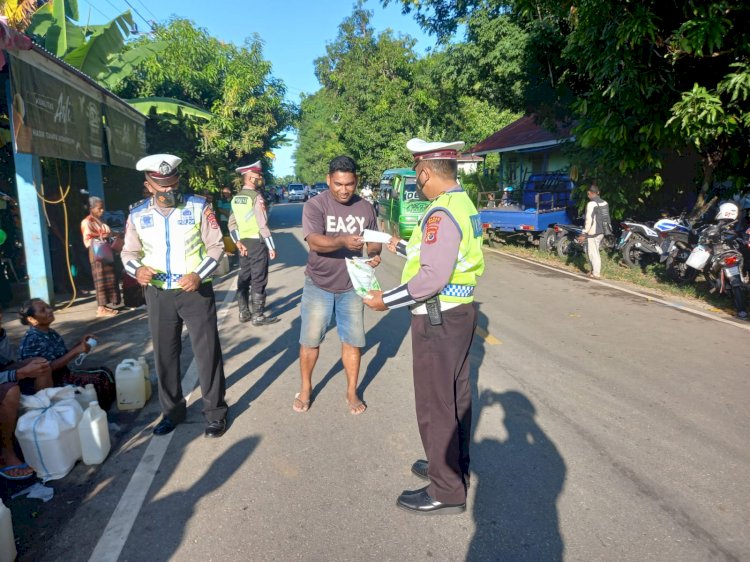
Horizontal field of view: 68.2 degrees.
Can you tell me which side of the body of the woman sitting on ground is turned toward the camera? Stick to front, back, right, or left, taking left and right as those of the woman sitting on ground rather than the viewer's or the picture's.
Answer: right

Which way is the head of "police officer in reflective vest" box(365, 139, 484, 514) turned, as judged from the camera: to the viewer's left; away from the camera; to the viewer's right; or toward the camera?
to the viewer's left

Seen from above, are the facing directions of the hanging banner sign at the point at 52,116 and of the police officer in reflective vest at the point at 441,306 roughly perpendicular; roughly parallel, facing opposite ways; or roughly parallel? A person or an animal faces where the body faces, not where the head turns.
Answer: roughly parallel, facing opposite ways

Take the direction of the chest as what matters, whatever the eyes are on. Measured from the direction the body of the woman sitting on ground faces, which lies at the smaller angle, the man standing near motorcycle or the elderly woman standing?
the man standing near motorcycle

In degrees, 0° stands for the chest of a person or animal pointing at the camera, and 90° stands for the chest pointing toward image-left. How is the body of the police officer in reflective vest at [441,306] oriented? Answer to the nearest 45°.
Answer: approximately 90°

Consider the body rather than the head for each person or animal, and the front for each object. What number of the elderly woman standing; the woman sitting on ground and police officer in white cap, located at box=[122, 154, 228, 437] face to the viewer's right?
2

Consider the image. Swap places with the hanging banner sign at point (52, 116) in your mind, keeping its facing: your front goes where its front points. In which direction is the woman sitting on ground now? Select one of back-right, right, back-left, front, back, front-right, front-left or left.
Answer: front-right

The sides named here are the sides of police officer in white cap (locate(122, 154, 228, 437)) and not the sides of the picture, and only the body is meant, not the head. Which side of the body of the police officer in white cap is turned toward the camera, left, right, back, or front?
front

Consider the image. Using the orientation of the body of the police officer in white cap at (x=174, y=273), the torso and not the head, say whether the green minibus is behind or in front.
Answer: behind

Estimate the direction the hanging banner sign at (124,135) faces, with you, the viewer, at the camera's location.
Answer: facing the viewer and to the right of the viewer

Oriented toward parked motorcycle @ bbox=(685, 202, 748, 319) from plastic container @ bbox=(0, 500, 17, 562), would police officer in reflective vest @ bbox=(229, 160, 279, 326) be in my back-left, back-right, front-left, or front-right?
front-left

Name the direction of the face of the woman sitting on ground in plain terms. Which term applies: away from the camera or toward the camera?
toward the camera

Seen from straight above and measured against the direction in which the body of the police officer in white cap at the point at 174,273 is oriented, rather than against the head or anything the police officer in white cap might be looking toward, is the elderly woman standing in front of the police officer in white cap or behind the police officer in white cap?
behind

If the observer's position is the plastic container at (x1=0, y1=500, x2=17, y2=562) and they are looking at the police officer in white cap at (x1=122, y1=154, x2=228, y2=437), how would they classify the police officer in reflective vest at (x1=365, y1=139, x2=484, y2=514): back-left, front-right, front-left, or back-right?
front-right

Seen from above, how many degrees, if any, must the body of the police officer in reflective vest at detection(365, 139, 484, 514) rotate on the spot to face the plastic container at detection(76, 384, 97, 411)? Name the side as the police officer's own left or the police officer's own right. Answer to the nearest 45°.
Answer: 0° — they already face it

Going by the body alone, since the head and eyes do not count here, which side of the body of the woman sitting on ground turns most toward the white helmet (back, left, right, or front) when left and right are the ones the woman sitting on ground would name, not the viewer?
front

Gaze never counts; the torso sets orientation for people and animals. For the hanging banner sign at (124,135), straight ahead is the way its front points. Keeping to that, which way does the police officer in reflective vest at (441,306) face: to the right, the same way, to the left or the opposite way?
the opposite way

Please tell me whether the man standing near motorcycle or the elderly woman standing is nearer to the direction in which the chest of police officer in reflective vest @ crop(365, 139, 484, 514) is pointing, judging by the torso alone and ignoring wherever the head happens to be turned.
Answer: the elderly woman standing

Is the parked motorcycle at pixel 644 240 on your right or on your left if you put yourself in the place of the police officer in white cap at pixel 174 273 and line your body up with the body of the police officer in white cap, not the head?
on your left
